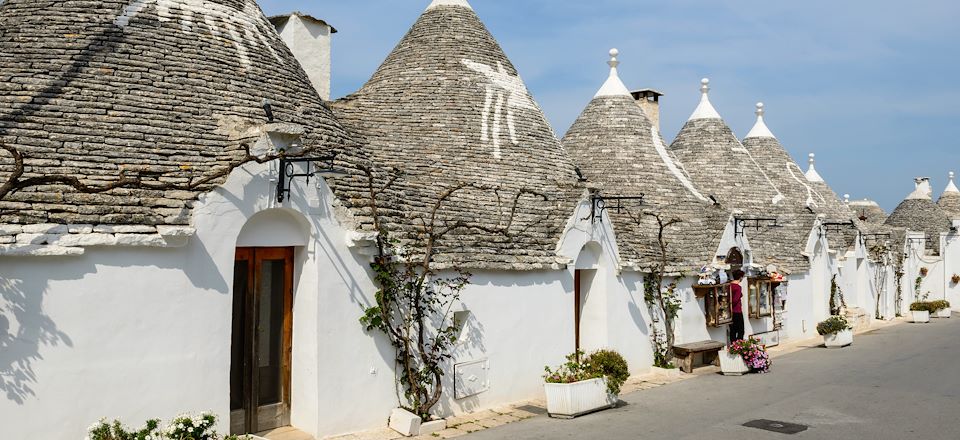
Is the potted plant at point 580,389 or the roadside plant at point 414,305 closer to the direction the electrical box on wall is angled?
the potted plant

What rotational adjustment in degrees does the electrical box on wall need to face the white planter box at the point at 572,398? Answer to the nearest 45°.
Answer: approximately 45° to its left

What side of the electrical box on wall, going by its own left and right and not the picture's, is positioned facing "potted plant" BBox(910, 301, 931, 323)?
left

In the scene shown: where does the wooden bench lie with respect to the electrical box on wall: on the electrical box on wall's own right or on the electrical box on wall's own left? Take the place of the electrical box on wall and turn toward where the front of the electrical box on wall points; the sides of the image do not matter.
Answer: on the electrical box on wall's own left

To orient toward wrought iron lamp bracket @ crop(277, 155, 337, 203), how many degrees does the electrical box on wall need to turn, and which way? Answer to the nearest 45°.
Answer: approximately 90° to its right

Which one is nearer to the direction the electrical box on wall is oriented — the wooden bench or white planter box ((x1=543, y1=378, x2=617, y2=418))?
the white planter box

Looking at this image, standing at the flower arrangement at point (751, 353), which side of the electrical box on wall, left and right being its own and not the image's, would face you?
left

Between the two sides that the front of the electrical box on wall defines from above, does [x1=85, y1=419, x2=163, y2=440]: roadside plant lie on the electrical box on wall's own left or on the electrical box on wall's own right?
on the electrical box on wall's own right

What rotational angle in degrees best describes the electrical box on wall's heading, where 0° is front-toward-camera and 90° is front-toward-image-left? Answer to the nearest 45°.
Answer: approximately 315°

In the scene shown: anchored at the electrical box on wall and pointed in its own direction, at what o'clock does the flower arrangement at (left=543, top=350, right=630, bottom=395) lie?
The flower arrangement is roughly at 10 o'clock from the electrical box on wall.
